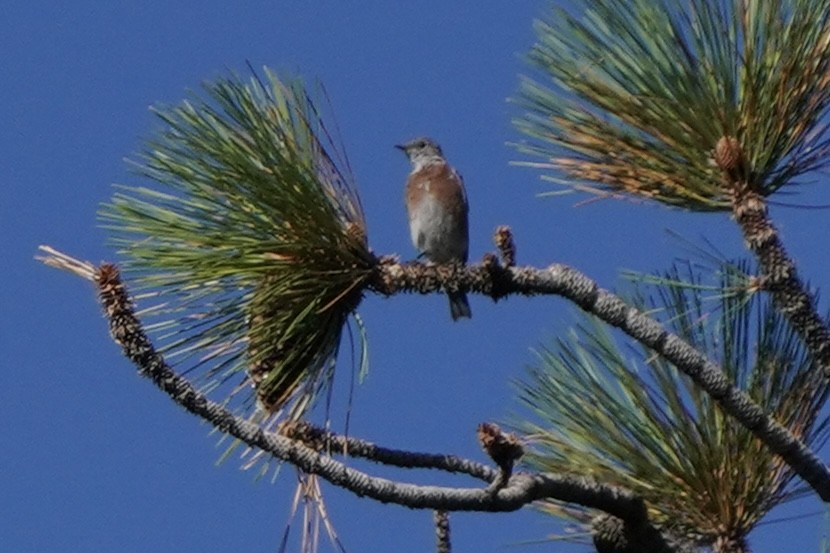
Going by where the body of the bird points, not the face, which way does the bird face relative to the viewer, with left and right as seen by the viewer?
facing the viewer and to the left of the viewer
